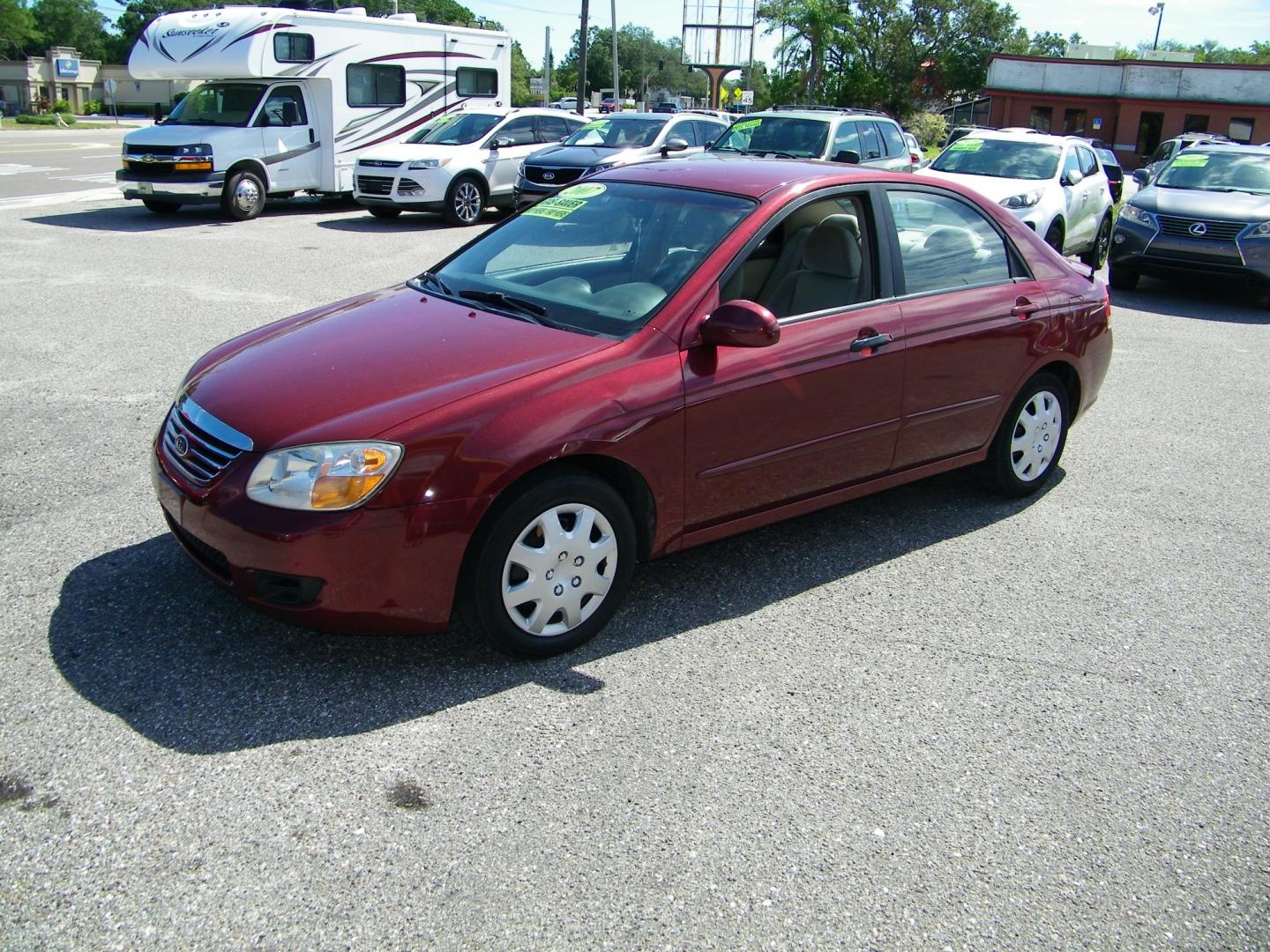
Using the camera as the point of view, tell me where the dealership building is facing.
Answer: facing the viewer

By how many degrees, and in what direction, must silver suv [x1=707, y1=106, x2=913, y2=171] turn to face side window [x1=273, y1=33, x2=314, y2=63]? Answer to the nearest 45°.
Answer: approximately 45° to its right

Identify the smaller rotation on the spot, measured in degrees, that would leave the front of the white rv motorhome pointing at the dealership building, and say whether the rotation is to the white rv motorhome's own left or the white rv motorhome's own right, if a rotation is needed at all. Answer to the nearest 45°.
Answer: approximately 180°

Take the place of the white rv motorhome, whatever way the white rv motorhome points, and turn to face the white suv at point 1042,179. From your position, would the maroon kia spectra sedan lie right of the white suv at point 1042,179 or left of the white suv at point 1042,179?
right

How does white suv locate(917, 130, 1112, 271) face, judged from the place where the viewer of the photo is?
facing the viewer and to the left of the viewer

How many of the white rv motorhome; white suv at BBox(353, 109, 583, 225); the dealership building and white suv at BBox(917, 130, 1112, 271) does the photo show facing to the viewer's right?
0

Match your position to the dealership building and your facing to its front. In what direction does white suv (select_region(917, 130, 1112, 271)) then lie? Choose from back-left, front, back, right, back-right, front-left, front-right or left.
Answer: front

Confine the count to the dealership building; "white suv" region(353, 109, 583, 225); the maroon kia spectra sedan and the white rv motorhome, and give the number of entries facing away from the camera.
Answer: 0

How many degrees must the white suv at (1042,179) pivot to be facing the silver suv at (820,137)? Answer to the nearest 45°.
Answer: approximately 45° to its right

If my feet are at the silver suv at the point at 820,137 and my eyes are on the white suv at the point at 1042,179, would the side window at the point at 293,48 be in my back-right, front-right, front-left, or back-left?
back-right

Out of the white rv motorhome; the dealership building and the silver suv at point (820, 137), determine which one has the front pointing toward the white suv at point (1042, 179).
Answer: the dealership building

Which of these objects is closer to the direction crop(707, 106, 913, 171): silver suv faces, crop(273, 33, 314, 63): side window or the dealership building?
the side window
